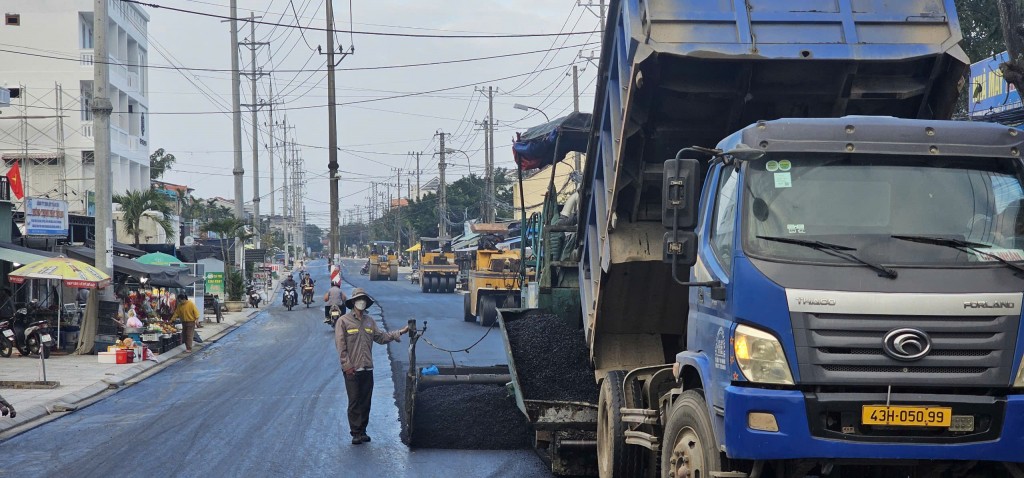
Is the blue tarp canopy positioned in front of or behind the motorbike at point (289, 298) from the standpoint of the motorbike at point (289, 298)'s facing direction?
in front

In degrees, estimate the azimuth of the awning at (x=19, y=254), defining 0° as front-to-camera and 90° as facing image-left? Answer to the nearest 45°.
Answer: approximately 315°

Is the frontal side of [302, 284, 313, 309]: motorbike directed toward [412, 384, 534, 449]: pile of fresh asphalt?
yes

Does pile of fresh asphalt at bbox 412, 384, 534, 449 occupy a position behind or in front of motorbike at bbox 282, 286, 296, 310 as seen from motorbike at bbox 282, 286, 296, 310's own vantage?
in front
